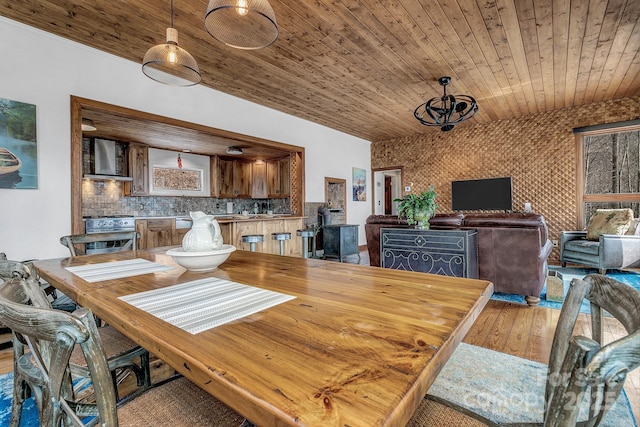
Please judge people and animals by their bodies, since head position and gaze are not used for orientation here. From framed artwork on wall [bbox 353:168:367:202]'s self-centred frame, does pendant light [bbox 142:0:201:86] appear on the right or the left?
on its right

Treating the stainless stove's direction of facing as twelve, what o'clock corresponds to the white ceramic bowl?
The white ceramic bowl is roughly at 12 o'clock from the stainless stove.

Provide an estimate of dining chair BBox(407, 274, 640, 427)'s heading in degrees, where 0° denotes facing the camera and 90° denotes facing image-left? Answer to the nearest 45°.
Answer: approximately 90°

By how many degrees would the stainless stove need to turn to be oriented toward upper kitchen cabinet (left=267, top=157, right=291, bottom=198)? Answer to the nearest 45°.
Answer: approximately 90° to its left

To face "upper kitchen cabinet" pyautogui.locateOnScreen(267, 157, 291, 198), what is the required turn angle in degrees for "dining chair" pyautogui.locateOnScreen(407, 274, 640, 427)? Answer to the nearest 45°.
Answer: approximately 45° to its right

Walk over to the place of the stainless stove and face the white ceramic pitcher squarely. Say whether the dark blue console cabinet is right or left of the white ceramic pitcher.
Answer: left

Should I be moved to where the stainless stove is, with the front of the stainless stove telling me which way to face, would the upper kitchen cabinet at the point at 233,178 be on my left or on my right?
on my left

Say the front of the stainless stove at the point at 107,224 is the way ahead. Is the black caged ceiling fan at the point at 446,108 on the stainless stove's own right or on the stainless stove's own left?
on the stainless stove's own left
